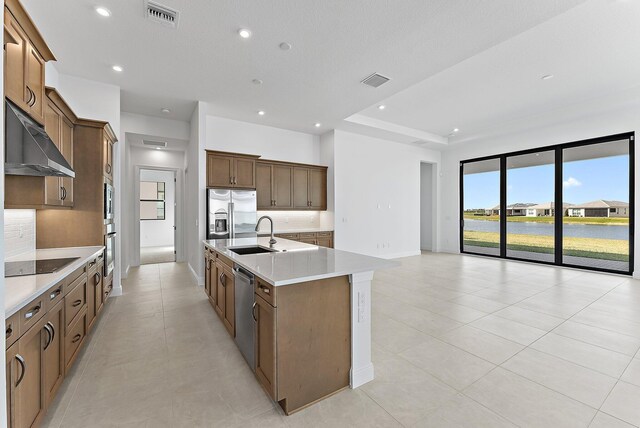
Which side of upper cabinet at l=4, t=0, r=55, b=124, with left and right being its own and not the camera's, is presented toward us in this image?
right

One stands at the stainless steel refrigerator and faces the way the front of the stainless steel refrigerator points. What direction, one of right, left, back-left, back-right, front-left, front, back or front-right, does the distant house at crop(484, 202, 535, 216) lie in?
left

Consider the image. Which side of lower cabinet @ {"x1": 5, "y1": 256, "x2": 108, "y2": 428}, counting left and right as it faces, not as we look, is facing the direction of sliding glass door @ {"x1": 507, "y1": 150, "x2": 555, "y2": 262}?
front

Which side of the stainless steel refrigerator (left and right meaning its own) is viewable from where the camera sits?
front

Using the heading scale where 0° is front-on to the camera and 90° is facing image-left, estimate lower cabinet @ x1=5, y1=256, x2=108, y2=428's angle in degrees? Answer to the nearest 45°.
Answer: approximately 270°

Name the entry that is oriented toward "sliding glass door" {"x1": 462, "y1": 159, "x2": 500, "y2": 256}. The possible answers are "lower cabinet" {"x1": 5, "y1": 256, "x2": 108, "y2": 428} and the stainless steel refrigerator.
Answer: the lower cabinet

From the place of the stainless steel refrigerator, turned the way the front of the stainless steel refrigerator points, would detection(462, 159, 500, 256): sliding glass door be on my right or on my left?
on my left

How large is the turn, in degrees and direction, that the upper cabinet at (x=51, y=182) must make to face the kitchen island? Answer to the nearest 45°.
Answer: approximately 45° to its right

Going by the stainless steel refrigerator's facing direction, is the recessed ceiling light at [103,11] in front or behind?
in front

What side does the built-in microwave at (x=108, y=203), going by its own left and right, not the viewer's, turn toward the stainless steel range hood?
right

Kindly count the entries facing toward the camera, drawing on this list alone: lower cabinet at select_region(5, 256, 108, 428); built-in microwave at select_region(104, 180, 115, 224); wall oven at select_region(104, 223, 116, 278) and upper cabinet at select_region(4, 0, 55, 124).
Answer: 0

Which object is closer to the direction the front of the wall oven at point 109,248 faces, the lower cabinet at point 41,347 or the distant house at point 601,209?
the distant house

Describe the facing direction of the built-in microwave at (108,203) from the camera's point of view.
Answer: facing to the right of the viewer

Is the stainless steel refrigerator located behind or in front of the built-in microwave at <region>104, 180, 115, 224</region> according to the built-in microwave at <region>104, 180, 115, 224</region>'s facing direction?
in front
